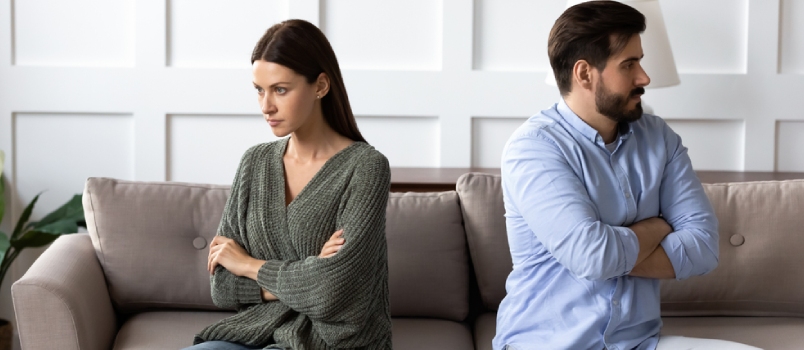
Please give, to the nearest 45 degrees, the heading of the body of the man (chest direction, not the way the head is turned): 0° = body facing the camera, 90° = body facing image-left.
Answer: approximately 315°

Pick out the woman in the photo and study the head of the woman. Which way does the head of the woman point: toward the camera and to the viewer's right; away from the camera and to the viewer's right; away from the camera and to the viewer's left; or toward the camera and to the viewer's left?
toward the camera and to the viewer's left

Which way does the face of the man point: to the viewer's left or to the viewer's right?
to the viewer's right

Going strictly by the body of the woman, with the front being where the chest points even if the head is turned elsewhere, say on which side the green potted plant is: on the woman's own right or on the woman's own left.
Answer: on the woman's own right

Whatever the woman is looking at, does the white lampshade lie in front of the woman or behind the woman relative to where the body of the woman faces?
behind

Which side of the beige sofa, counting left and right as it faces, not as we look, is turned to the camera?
front

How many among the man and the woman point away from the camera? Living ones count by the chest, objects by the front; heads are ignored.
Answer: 0

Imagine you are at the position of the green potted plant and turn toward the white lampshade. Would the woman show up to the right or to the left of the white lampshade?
right

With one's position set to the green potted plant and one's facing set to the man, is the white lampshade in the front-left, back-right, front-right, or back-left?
front-left

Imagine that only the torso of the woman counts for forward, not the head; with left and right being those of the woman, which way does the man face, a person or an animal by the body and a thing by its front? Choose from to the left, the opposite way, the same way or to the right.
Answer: to the left

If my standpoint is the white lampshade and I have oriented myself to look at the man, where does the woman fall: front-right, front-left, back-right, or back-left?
front-right
